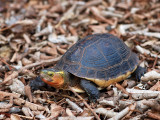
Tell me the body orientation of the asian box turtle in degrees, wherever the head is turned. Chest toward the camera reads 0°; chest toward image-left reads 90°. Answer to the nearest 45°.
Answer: approximately 45°
